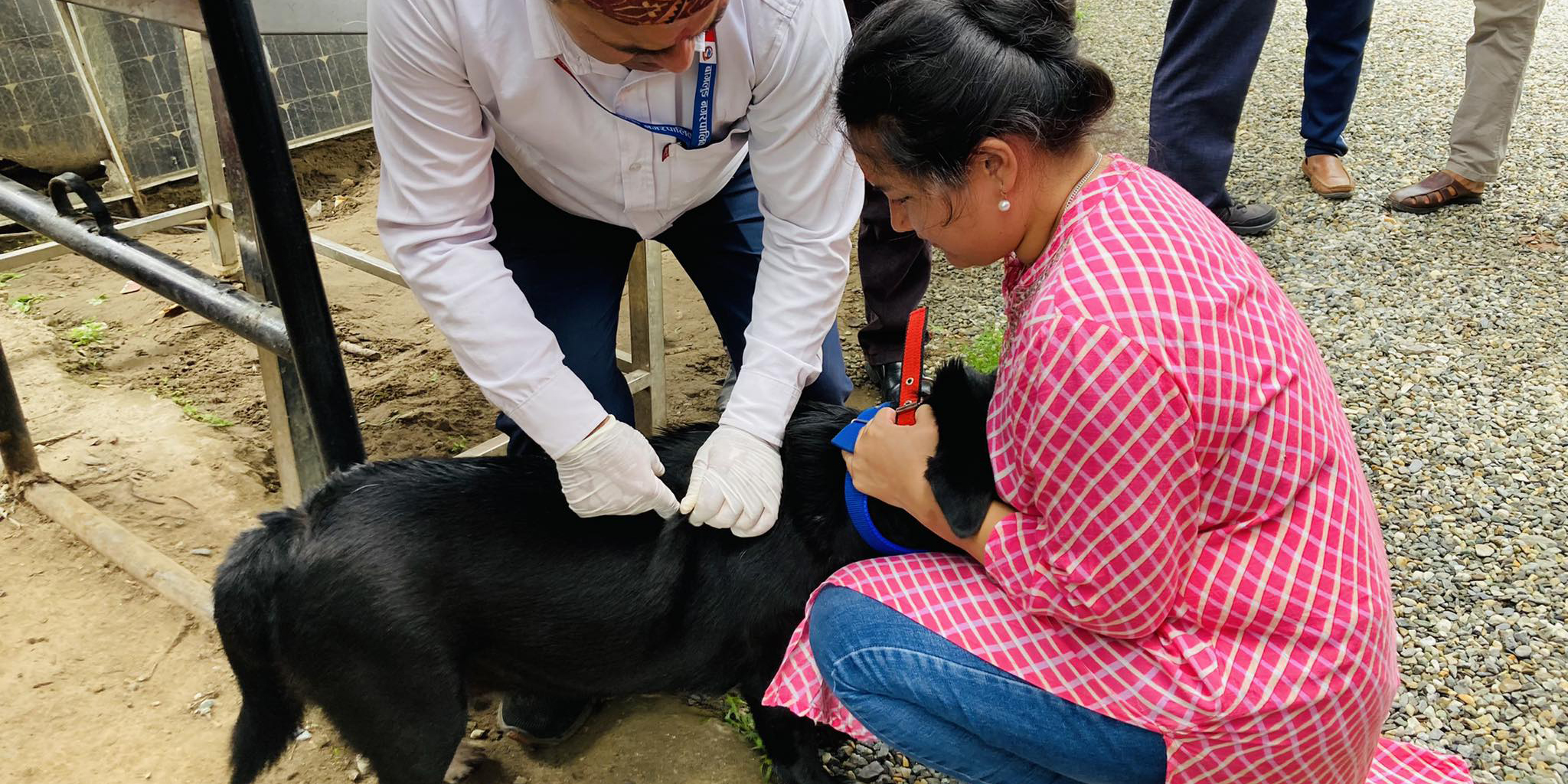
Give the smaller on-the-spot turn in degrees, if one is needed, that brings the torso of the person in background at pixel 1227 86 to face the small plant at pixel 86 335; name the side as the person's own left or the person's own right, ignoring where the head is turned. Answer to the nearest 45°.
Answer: approximately 90° to the person's own right

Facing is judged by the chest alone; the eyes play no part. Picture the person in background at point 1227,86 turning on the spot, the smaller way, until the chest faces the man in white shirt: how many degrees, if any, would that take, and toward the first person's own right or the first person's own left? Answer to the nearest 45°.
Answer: approximately 45° to the first person's own right

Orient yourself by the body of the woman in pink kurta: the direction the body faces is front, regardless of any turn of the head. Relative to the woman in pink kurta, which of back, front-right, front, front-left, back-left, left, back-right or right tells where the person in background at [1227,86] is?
right

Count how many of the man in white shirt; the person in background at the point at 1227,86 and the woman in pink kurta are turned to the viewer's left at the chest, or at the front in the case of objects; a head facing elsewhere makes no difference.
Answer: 1

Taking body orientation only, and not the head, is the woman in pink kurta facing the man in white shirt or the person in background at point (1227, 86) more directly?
the man in white shirt

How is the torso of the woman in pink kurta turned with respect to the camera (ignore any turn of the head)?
to the viewer's left

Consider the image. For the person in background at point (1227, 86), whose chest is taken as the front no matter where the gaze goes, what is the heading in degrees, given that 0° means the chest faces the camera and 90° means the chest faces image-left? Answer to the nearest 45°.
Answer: approximately 315°

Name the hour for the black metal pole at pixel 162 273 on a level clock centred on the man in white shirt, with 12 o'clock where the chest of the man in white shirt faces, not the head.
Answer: The black metal pole is roughly at 4 o'clock from the man in white shirt.

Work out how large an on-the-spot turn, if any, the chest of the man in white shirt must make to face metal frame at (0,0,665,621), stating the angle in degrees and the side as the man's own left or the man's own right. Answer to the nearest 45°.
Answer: approximately 135° to the man's own right

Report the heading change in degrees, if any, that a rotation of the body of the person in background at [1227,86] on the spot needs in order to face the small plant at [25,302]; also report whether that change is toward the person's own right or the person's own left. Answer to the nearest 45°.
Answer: approximately 90° to the person's own right

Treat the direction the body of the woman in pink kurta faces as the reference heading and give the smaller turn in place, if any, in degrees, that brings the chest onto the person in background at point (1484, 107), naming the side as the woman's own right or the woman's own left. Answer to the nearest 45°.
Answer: approximately 90° to the woman's own right

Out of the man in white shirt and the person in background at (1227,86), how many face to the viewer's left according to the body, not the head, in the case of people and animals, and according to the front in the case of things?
0

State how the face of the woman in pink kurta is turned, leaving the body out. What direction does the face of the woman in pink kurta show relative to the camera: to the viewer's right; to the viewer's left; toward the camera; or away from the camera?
to the viewer's left
